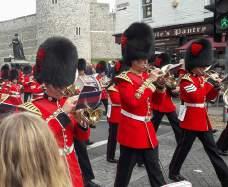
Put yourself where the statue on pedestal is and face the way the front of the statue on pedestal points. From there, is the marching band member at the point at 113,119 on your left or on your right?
on your left

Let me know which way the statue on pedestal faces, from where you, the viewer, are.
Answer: facing the viewer and to the left of the viewer

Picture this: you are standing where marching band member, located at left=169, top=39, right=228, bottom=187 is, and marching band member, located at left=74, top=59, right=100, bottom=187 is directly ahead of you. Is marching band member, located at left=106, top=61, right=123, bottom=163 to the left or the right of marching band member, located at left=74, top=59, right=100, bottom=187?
right

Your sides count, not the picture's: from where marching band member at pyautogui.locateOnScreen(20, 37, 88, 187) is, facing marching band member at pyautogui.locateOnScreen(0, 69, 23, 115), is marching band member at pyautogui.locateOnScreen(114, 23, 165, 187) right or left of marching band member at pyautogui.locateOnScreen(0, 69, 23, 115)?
right
